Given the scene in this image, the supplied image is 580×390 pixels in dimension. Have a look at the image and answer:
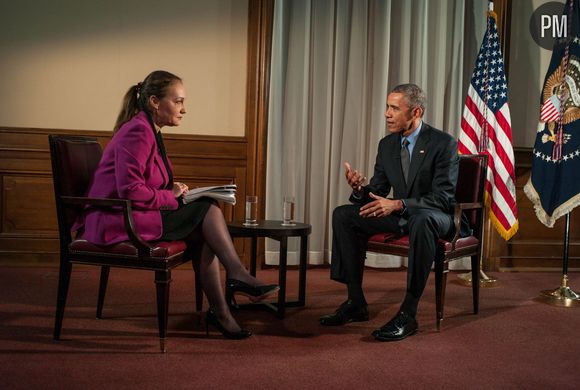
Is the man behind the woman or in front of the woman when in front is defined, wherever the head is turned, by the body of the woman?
in front

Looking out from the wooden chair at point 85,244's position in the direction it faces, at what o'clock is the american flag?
The american flag is roughly at 11 o'clock from the wooden chair.

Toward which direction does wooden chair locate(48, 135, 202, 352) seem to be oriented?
to the viewer's right

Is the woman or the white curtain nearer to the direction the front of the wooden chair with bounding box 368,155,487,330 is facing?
the woman

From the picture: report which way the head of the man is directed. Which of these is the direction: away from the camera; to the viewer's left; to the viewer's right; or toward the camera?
to the viewer's left

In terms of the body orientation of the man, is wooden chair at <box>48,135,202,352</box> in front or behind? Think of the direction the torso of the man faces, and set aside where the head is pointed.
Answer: in front

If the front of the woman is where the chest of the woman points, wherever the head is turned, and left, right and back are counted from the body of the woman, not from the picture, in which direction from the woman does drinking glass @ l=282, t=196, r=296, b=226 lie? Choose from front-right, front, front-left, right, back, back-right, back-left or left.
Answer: front-left

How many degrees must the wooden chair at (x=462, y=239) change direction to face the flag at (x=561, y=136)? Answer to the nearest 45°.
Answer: approximately 180°

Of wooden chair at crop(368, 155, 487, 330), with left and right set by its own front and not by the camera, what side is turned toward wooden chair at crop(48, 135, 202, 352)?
front

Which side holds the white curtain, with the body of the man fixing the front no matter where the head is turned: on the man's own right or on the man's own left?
on the man's own right

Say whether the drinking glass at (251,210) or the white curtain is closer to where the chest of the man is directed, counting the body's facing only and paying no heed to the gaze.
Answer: the drinking glass

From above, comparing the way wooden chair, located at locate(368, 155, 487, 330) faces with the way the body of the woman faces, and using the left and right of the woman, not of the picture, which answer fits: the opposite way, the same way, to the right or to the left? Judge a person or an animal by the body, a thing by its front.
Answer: the opposite way

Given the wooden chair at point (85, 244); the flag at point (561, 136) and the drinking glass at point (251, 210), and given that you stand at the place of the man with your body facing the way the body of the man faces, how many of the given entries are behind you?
1

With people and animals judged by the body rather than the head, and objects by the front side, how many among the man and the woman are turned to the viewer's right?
1

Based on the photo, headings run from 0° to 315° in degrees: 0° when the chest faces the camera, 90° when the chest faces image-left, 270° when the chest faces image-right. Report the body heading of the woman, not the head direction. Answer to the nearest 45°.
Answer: approximately 270°

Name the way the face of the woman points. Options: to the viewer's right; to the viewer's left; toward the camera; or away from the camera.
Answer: to the viewer's right

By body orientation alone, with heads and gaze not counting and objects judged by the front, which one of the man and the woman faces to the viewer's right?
the woman

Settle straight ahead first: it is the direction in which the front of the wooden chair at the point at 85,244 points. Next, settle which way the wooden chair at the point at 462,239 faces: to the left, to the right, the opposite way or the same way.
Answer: the opposite way
